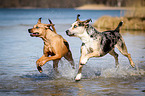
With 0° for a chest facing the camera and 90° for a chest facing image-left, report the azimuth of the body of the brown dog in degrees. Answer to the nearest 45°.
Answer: approximately 45°

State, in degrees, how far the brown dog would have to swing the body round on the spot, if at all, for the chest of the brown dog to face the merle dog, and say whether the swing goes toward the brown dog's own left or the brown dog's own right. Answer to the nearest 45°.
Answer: approximately 135° to the brown dog's own left
